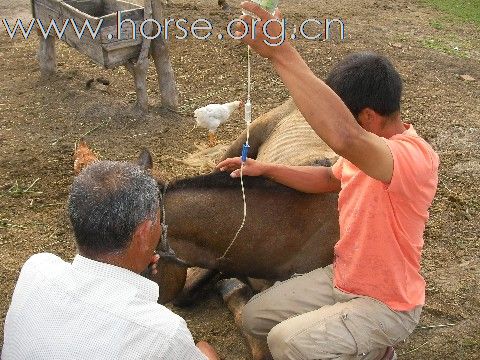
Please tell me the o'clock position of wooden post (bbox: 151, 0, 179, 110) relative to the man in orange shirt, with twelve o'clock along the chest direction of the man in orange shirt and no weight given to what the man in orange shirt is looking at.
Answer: The wooden post is roughly at 2 o'clock from the man in orange shirt.

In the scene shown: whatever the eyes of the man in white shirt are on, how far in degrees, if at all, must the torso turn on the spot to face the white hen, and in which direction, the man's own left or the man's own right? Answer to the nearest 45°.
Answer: approximately 45° to the man's own left

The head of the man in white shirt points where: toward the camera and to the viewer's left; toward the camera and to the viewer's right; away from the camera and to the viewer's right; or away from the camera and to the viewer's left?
away from the camera and to the viewer's right

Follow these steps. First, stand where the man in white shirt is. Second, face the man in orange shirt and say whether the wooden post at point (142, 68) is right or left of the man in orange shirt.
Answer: left

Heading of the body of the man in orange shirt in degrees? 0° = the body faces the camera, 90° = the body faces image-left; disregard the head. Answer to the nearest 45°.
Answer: approximately 90°

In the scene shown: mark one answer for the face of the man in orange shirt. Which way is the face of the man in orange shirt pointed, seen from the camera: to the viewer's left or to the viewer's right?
to the viewer's left

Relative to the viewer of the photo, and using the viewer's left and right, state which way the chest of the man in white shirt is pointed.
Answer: facing away from the viewer and to the right of the viewer

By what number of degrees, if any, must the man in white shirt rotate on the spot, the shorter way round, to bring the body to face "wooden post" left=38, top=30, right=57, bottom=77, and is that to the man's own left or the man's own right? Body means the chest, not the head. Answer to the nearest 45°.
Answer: approximately 45° to the man's own left

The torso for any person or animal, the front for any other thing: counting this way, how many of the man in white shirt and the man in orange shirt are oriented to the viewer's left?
1

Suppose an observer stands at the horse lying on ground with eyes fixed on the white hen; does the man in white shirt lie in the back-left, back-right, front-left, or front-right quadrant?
back-left

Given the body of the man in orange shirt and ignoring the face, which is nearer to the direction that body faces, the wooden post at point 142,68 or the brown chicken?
the brown chicken

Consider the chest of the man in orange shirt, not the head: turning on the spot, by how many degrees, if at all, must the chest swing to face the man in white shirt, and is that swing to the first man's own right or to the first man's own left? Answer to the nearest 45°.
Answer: approximately 45° to the first man's own left

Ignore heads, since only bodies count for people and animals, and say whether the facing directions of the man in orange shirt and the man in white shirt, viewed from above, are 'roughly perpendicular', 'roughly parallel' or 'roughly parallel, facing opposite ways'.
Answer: roughly perpendicular

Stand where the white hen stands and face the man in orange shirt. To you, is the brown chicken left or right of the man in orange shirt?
right

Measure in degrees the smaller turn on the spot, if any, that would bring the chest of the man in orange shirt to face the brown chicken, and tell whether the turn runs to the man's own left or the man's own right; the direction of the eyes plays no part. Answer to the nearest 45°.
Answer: approximately 45° to the man's own right
